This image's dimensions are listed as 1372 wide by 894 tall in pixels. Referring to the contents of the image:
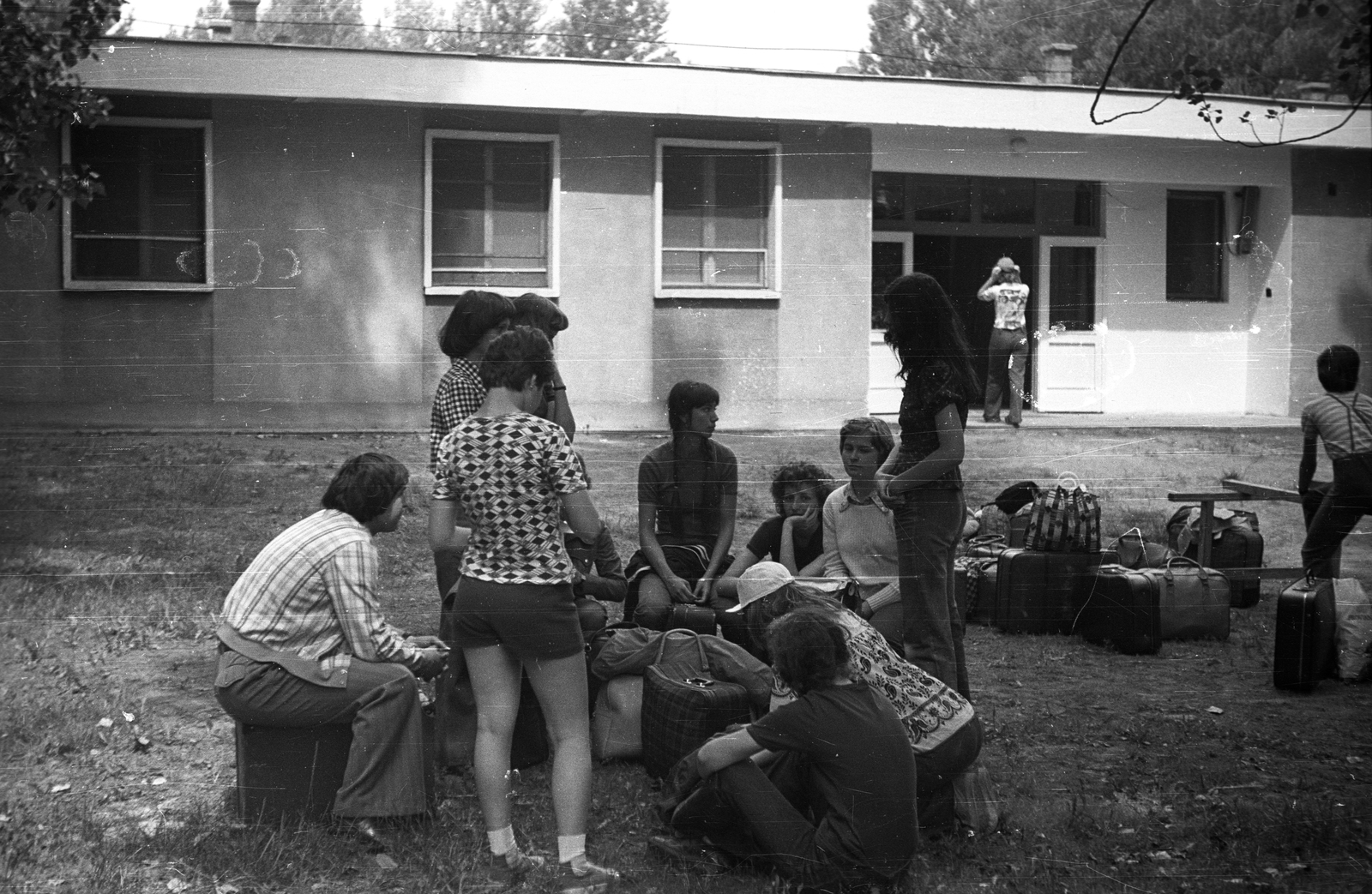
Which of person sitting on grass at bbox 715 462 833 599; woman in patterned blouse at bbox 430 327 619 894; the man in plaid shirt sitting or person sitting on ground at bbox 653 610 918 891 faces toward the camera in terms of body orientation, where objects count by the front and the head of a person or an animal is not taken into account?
the person sitting on grass

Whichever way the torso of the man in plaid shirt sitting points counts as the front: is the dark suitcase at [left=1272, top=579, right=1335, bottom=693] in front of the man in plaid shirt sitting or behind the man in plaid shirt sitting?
in front

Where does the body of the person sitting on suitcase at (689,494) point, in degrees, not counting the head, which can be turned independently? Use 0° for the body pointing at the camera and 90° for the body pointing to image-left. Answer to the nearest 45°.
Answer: approximately 0°

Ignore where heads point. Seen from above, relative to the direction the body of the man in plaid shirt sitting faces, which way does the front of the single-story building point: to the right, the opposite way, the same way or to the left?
to the right

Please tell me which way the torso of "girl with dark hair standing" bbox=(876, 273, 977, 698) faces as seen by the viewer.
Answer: to the viewer's left

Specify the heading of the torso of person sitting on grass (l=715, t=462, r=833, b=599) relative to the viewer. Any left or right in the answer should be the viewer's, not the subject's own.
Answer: facing the viewer

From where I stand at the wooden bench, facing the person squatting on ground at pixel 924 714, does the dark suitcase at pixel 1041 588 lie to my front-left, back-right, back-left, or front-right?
front-right

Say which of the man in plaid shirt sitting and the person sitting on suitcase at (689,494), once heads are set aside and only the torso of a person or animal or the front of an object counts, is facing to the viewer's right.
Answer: the man in plaid shirt sitting

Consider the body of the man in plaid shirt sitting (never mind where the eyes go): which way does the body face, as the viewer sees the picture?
to the viewer's right

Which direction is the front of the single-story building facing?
toward the camera
